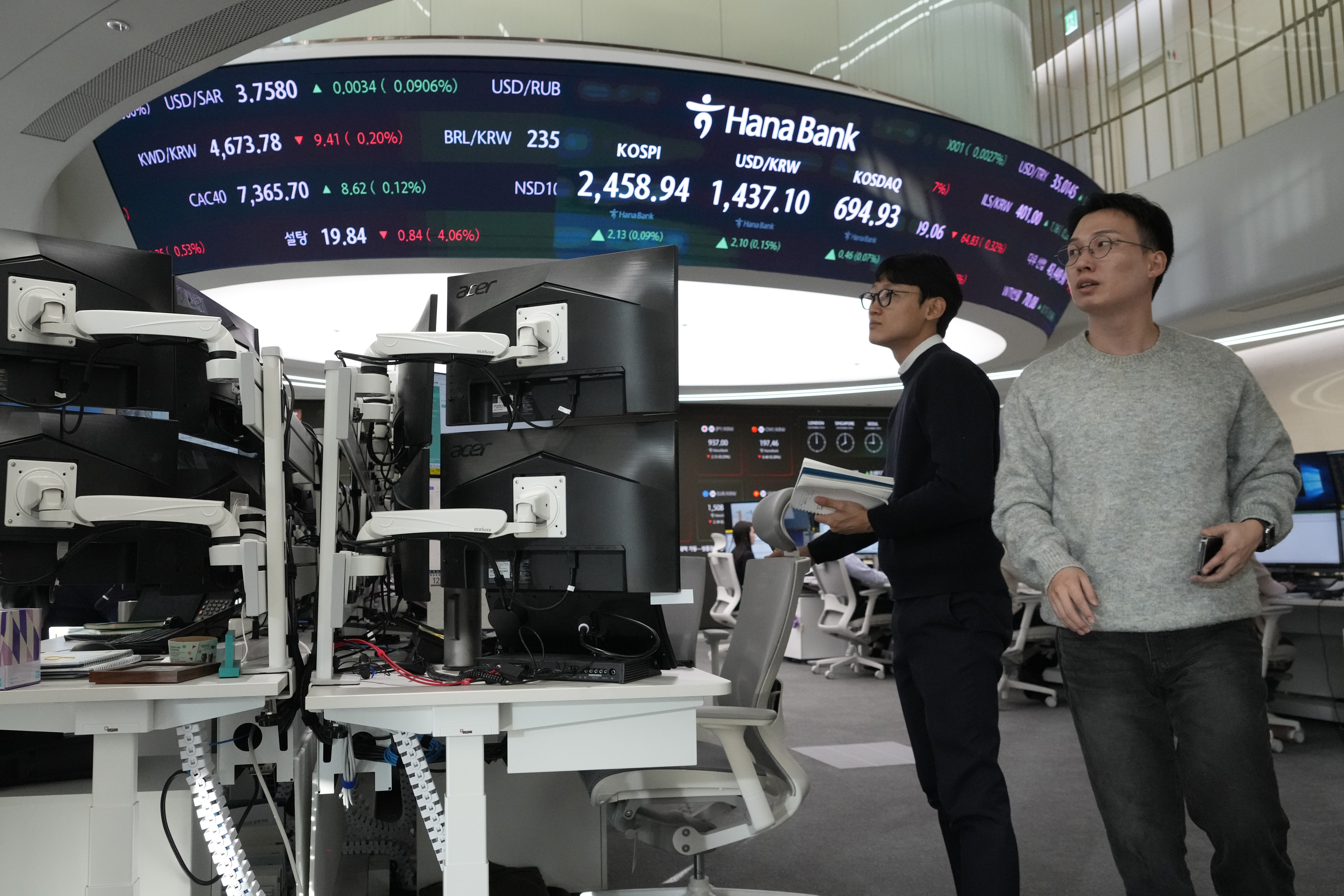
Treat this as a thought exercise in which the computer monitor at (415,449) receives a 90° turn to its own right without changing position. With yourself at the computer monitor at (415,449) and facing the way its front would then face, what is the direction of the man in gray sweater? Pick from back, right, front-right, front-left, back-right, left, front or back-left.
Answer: front-left

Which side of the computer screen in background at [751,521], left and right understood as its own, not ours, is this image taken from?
front

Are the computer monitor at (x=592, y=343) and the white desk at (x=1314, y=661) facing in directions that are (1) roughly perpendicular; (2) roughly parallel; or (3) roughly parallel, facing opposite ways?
roughly parallel, facing opposite ways

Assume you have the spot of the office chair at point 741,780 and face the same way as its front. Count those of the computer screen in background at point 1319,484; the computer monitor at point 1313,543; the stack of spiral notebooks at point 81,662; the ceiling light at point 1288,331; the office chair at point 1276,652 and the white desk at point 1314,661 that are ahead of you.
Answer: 1

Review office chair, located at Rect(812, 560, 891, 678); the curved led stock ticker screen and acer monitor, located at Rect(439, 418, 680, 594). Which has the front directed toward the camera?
the curved led stock ticker screen

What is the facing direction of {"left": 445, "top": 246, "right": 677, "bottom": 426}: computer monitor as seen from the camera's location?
facing away from the viewer and to the right of the viewer

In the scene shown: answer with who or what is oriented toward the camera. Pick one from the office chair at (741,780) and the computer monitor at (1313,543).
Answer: the computer monitor

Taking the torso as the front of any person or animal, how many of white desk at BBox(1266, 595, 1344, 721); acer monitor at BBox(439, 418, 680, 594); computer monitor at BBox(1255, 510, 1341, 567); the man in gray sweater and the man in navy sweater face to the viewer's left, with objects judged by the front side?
1

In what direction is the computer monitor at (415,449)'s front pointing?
to the viewer's right

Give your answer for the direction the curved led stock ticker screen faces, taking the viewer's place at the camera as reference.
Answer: facing the viewer

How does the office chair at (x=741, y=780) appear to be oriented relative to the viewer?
to the viewer's left

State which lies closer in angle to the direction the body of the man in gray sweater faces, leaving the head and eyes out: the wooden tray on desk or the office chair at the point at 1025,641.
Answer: the wooden tray on desk

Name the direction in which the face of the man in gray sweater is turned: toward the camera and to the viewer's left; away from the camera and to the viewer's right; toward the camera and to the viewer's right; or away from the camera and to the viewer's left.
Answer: toward the camera and to the viewer's left

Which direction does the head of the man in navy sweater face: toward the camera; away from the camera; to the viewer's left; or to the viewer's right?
to the viewer's left

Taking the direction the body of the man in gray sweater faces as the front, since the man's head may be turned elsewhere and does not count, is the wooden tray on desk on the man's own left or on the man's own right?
on the man's own right

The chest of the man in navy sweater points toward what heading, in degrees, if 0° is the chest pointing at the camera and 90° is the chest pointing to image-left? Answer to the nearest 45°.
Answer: approximately 90°

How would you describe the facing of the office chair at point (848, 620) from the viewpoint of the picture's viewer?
facing away from the viewer and to the right of the viewer

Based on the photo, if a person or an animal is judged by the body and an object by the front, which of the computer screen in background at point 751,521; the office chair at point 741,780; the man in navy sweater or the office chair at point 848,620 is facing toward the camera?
the computer screen in background
